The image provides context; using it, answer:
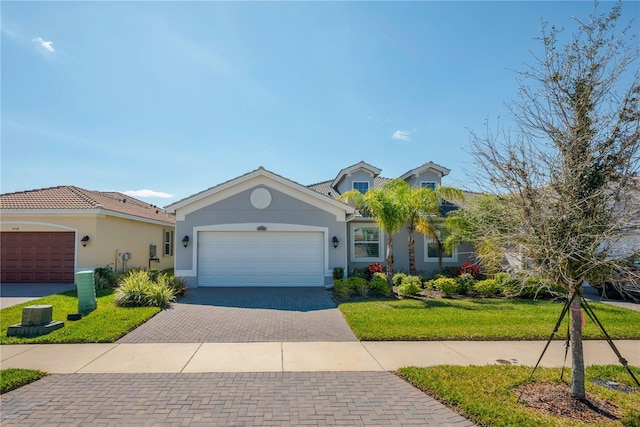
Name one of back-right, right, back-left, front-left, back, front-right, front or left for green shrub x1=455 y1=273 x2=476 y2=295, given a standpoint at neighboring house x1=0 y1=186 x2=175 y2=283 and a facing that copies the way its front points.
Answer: front-left

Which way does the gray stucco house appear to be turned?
toward the camera

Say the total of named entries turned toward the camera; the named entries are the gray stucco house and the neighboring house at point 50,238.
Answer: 2

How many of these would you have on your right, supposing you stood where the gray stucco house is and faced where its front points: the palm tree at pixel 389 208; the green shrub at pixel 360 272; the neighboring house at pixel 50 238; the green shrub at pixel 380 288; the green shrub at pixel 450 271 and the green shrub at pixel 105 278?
2

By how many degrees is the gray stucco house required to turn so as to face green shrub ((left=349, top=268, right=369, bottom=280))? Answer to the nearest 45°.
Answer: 0° — it already faces it

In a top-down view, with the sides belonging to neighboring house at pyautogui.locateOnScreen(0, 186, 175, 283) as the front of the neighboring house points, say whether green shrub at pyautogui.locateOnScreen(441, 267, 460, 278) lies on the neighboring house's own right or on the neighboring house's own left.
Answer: on the neighboring house's own left

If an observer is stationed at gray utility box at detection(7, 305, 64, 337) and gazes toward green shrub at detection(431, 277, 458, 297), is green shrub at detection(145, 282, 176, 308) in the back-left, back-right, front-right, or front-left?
front-left

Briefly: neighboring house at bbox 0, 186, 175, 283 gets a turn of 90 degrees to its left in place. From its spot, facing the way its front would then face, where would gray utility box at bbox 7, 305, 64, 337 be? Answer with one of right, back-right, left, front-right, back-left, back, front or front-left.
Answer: right

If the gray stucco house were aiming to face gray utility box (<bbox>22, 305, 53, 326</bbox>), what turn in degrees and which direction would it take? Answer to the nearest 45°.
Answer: approximately 45° to its right

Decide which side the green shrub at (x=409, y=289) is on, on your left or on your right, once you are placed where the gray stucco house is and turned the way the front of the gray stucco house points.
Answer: on your left

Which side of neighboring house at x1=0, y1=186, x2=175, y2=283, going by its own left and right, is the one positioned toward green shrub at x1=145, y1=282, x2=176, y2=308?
front

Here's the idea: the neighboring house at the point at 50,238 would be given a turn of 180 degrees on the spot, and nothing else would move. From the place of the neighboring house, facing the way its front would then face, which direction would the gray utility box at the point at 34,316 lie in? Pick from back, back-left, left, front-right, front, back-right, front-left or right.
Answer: back

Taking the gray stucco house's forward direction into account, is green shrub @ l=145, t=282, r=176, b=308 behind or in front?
in front

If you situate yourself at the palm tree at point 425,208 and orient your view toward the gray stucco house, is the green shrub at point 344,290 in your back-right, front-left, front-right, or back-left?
front-left

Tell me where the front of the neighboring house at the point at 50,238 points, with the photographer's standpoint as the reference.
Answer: facing the viewer

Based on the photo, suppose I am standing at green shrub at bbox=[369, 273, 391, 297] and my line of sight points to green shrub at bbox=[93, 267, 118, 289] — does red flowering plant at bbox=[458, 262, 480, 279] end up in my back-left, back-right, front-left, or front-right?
back-right

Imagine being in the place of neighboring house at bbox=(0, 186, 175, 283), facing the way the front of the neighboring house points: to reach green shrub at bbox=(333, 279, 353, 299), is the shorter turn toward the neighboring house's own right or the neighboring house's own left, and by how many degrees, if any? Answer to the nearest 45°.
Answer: approximately 45° to the neighboring house's own left
